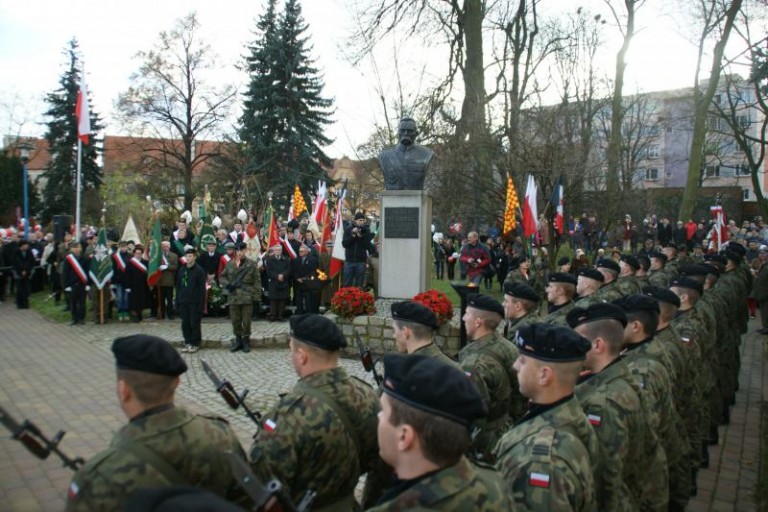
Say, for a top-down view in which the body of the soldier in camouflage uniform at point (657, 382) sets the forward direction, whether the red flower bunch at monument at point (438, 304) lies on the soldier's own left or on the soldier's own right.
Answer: on the soldier's own right

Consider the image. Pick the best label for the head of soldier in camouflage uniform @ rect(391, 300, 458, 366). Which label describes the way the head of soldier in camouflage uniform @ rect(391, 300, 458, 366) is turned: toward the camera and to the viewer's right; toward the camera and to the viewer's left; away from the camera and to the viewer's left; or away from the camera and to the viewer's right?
away from the camera and to the viewer's left

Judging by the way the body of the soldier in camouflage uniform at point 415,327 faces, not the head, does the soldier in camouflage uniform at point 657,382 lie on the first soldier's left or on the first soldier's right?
on the first soldier's right

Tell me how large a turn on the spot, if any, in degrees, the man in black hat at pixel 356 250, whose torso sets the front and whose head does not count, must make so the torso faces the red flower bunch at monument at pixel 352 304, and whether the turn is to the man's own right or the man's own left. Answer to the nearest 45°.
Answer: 0° — they already face it

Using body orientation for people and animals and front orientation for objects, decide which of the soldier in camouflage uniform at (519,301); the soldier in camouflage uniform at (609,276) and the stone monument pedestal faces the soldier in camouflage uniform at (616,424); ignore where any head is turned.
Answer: the stone monument pedestal

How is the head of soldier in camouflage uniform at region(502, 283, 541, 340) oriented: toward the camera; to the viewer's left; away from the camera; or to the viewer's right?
to the viewer's left

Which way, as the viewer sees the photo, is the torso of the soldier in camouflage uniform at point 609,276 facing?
to the viewer's left

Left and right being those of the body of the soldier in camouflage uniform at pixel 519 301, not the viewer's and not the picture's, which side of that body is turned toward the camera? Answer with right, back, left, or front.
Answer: left

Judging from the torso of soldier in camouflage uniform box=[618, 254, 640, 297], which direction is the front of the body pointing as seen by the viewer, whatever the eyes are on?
to the viewer's left

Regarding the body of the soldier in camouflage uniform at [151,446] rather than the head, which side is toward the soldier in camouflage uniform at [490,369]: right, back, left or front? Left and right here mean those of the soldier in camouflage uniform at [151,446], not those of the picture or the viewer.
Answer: right
